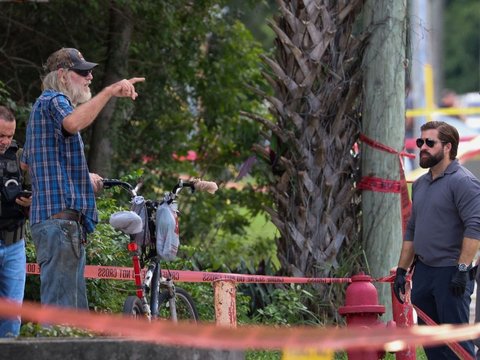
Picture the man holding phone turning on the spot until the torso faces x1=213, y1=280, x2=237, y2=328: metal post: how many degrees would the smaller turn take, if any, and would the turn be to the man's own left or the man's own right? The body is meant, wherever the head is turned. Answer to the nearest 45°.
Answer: approximately 45° to the man's own left

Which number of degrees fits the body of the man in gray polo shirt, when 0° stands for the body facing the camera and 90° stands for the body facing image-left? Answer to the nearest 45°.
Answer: approximately 45°

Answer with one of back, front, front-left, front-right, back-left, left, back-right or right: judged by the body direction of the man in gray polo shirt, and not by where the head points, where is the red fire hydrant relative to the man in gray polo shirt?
front-right

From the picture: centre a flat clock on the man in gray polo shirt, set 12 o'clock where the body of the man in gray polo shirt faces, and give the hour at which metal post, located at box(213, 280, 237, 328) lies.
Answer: The metal post is roughly at 1 o'clock from the man in gray polo shirt.

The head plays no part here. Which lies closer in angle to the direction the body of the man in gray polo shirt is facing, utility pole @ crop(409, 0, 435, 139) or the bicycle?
the bicycle

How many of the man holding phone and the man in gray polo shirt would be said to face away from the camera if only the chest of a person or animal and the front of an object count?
0

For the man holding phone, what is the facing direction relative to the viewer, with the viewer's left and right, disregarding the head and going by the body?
facing the viewer and to the right of the viewer

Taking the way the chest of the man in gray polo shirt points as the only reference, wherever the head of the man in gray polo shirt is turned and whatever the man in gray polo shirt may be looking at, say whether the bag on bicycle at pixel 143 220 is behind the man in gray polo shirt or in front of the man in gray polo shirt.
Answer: in front

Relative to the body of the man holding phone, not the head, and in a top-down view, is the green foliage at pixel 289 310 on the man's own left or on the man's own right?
on the man's own left

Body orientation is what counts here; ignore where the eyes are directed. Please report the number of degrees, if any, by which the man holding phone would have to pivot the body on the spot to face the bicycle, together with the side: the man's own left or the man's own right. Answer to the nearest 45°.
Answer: approximately 45° to the man's own left
